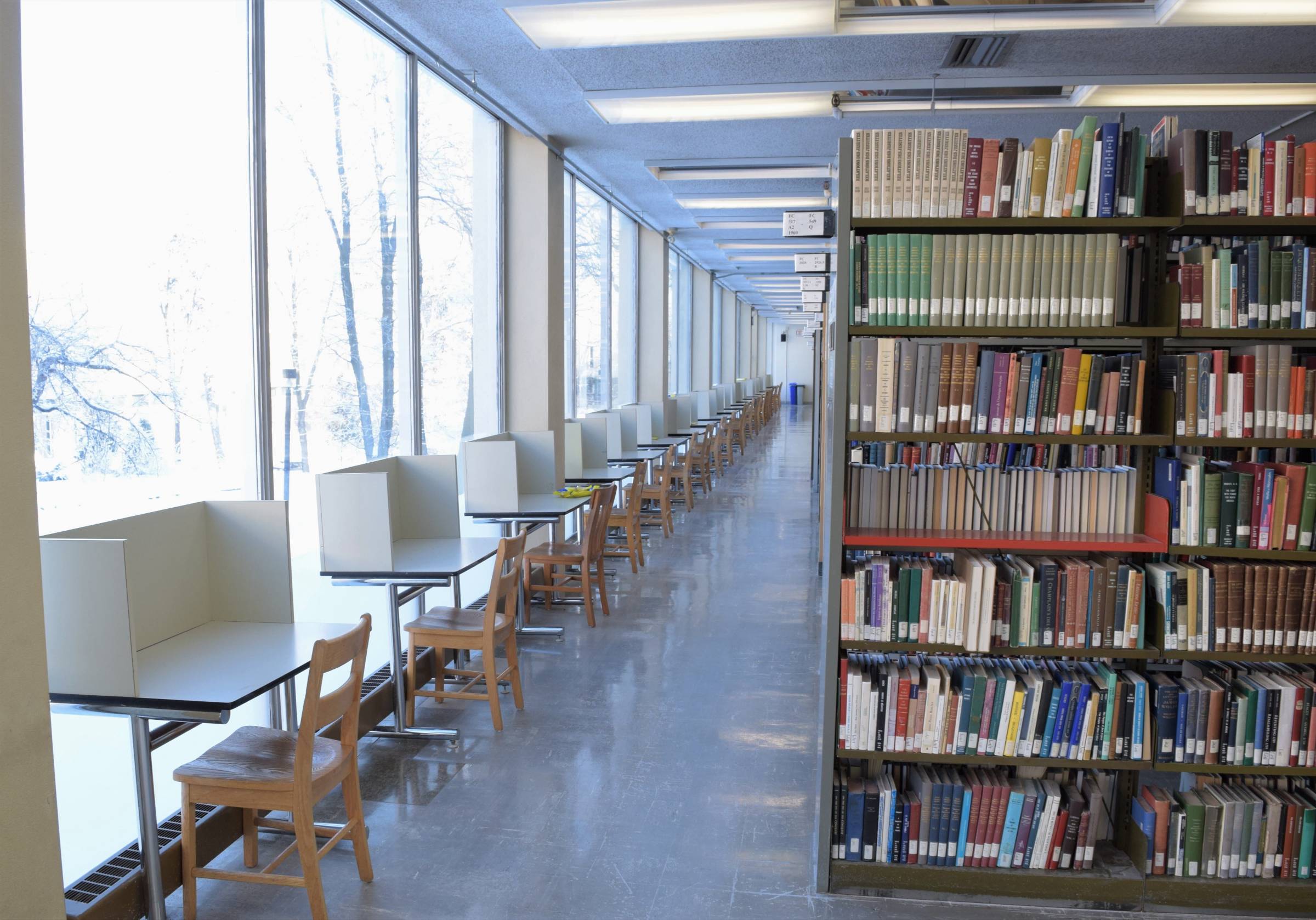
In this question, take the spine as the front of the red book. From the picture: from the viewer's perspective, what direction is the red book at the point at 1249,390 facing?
toward the camera

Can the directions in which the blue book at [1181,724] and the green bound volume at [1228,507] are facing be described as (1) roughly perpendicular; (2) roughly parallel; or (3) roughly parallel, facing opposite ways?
roughly parallel

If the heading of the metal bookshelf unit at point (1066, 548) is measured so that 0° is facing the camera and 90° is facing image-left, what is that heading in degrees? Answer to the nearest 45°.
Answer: approximately 0°

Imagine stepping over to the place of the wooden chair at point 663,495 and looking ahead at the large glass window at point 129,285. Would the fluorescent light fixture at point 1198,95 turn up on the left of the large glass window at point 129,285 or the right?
left

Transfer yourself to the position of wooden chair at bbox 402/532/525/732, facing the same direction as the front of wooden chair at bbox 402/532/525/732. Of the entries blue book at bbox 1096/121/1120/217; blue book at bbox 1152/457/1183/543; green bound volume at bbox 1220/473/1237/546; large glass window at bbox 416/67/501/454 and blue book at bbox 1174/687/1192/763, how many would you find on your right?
1
